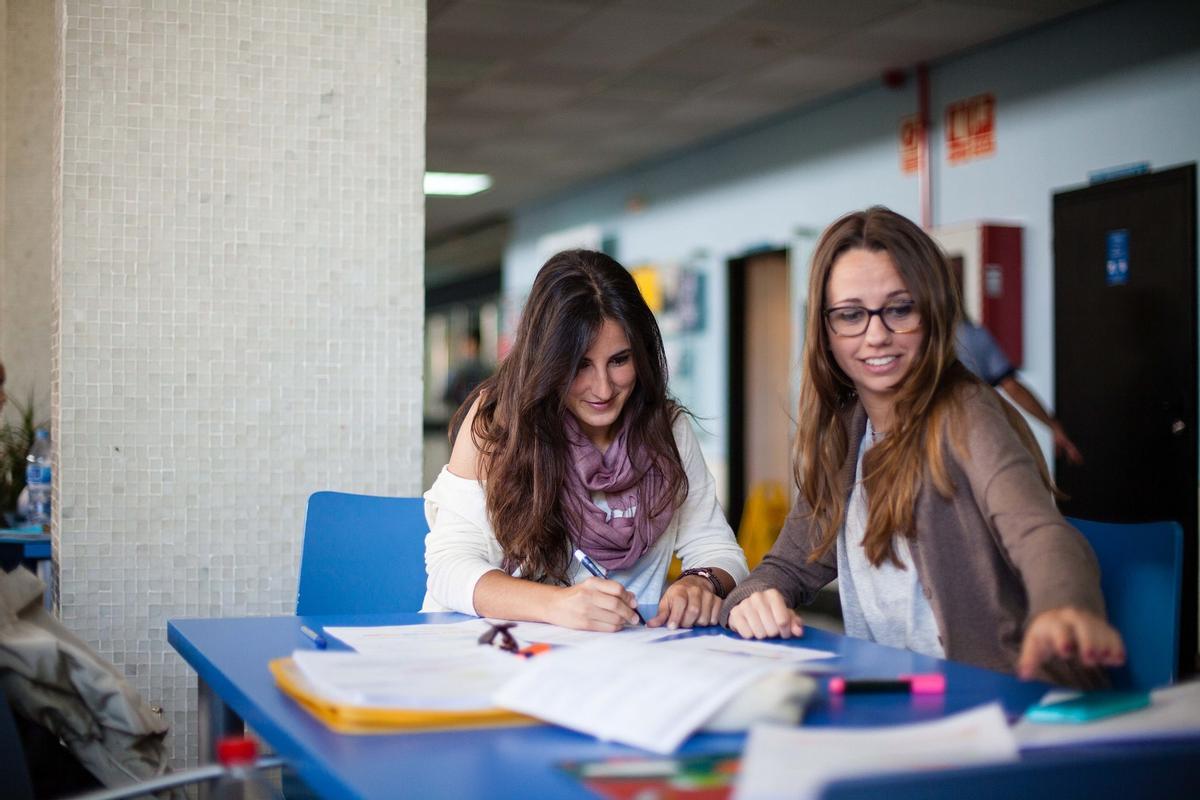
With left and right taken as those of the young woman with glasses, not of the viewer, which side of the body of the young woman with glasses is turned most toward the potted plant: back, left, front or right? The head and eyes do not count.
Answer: right

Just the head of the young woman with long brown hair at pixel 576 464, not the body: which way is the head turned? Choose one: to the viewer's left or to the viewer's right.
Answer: to the viewer's right

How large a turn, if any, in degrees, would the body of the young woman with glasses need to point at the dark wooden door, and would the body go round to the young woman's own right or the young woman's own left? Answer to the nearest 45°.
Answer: approximately 135° to the young woman's own right

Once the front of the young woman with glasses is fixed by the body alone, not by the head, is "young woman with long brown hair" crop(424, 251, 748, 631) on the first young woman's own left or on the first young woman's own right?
on the first young woman's own right

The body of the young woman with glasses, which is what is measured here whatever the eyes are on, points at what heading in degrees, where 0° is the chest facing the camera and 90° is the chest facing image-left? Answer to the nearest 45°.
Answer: approximately 45°

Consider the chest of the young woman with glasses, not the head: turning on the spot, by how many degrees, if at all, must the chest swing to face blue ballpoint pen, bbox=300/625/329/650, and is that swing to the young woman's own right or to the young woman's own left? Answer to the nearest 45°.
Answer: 0° — they already face it

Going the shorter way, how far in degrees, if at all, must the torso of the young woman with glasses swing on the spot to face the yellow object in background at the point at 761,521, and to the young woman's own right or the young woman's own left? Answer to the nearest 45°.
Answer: approximately 135° to the young woman's own right
